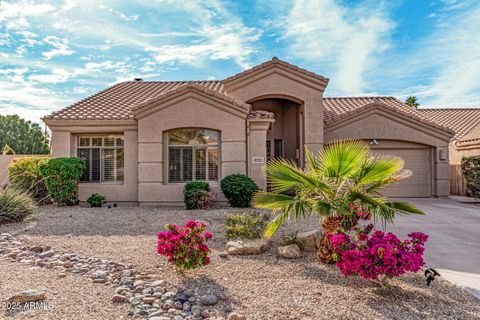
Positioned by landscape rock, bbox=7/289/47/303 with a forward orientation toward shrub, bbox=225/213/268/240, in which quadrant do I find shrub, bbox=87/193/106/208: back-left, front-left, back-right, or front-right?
front-left

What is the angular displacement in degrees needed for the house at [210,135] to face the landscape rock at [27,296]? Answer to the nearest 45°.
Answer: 0° — it already faces it

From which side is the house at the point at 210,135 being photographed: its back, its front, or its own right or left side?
front

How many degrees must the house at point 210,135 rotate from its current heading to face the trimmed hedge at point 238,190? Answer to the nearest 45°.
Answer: approximately 45° to its left

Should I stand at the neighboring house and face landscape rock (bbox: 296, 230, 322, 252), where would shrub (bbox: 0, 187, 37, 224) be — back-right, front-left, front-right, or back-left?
front-right

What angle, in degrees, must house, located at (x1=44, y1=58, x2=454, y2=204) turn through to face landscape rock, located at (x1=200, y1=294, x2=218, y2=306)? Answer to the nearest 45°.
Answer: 0° — it already faces it

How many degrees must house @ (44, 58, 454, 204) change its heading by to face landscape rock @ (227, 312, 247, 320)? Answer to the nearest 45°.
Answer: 0° — it already faces it

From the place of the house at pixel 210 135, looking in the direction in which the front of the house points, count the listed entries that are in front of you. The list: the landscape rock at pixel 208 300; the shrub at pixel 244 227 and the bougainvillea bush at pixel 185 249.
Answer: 3

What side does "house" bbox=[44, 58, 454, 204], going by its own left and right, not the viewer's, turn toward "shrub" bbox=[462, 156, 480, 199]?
left

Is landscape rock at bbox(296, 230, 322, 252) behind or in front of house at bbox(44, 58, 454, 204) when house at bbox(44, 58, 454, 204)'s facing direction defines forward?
in front

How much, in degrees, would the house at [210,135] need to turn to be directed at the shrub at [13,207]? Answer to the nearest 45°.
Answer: approximately 45° to its right

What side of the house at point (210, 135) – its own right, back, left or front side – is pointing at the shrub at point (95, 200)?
right
